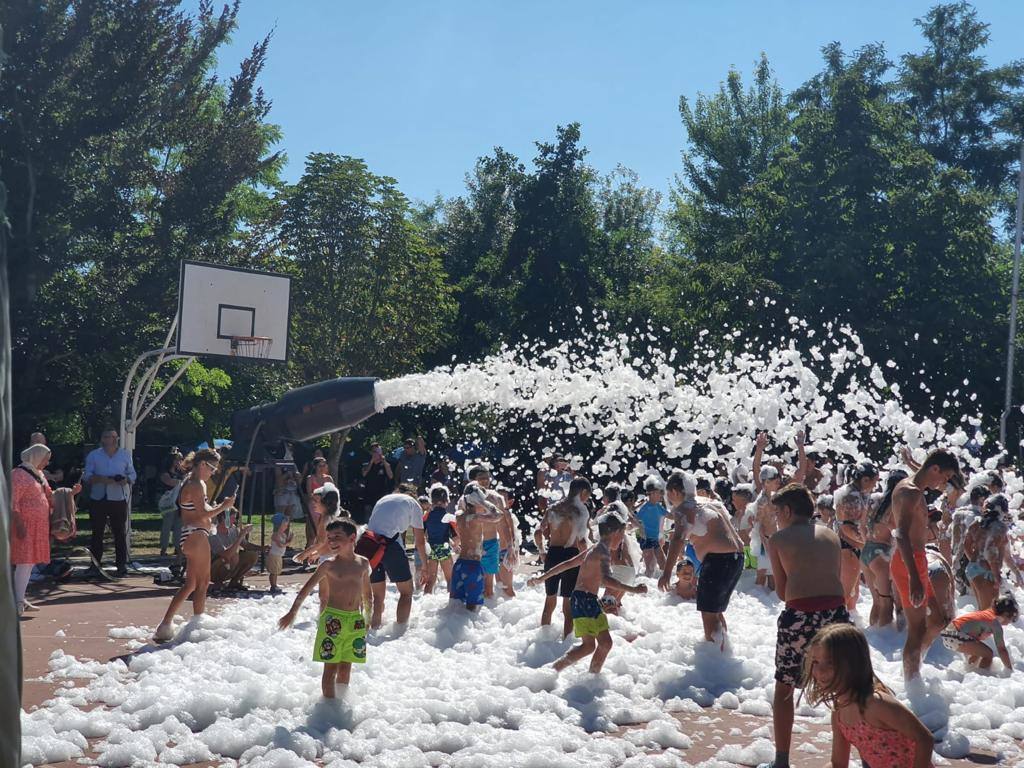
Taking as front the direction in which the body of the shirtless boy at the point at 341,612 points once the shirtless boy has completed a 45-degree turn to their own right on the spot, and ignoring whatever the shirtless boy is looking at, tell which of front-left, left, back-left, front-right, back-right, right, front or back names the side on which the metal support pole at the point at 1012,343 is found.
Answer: back

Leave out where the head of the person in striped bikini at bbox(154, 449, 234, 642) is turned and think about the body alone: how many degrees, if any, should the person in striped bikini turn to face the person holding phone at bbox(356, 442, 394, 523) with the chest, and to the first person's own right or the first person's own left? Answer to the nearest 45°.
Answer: approximately 90° to the first person's own left

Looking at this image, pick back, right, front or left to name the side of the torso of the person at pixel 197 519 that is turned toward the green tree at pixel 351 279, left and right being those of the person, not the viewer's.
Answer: left

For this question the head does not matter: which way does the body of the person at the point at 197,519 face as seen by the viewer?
to the viewer's right

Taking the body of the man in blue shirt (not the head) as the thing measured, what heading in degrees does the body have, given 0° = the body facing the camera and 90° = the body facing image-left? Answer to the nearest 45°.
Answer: approximately 0°

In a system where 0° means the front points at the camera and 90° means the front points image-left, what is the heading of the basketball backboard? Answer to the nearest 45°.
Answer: approximately 315°

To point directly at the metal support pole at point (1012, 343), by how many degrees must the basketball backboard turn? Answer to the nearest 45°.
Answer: approximately 45° to its left

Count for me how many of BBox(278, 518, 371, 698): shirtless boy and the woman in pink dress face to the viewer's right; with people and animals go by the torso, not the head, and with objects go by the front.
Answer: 1

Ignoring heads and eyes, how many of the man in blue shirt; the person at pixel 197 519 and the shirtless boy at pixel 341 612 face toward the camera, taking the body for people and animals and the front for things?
2
